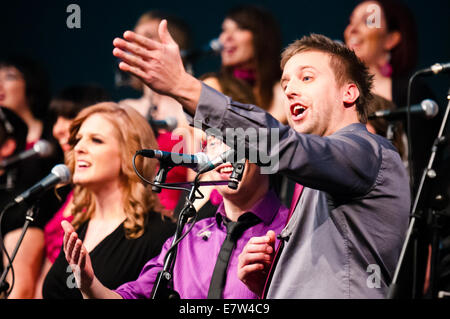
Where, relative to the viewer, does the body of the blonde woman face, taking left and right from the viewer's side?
facing the viewer and to the left of the viewer

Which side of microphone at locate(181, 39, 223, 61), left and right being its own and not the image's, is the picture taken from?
right

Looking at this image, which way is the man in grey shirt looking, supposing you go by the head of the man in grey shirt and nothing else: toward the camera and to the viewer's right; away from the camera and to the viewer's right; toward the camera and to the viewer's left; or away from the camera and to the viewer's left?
toward the camera and to the viewer's left

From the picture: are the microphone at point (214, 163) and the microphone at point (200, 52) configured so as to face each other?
no

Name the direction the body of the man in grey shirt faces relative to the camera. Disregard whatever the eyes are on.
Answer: to the viewer's left

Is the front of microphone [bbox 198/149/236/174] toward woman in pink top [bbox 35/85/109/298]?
no

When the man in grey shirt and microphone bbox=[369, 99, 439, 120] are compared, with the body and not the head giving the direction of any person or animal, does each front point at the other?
no

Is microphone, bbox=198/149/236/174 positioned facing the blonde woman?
no

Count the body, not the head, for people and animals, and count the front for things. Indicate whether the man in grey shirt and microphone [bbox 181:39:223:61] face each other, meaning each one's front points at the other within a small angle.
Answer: no

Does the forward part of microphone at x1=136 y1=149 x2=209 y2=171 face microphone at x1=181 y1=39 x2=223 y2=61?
no

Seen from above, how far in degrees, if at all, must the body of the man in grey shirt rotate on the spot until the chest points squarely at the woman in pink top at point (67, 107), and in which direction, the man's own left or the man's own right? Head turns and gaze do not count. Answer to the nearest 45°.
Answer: approximately 45° to the man's own right
